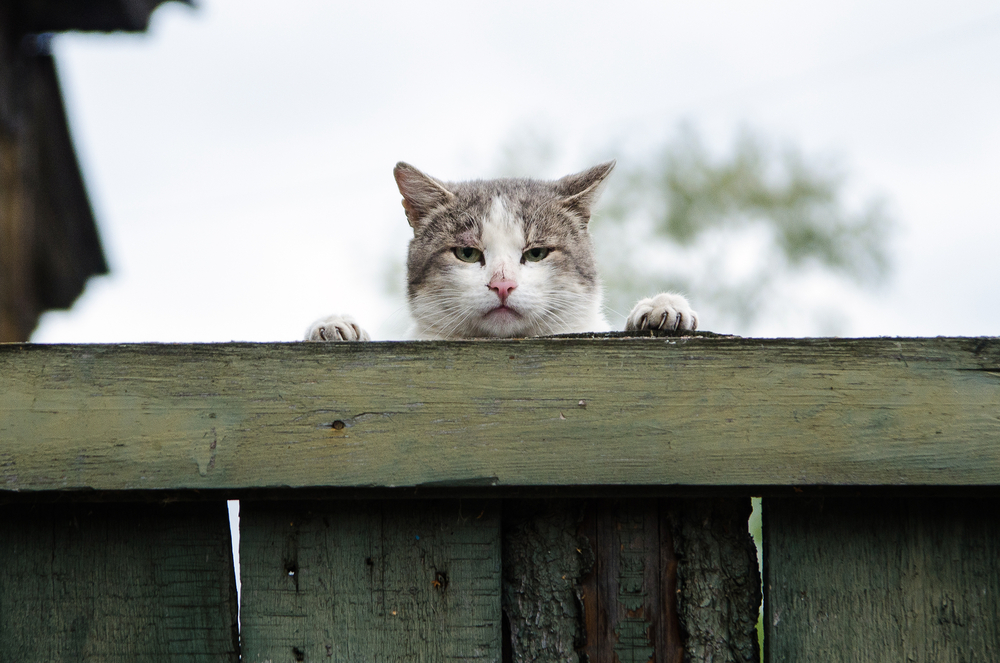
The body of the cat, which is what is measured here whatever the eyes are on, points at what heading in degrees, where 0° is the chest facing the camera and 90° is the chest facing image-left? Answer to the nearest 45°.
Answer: approximately 0°
